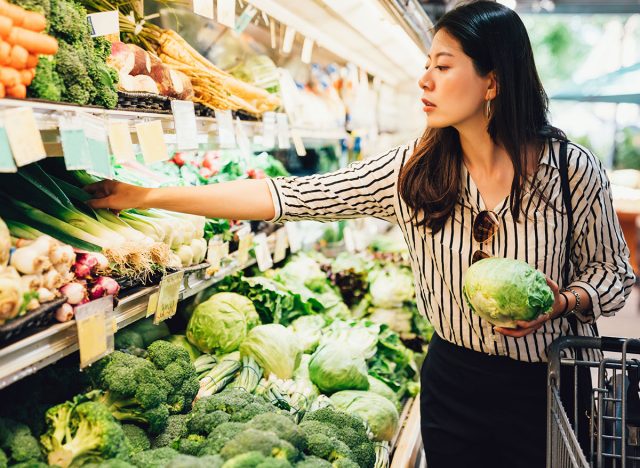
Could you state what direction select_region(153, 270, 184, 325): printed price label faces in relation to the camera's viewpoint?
facing the viewer and to the right of the viewer

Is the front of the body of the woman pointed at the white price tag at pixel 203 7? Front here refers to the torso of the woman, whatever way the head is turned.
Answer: no

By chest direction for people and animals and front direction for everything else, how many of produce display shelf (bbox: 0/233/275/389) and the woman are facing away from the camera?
0

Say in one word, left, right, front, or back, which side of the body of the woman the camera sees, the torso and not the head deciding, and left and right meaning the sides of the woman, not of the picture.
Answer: front

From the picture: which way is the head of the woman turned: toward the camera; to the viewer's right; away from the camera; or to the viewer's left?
to the viewer's left

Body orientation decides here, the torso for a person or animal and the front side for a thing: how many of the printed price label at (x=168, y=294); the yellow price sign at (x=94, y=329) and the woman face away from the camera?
0

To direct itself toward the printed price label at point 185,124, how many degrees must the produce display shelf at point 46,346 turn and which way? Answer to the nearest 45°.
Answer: approximately 90° to its left

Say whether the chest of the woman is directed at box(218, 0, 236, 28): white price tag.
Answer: no
